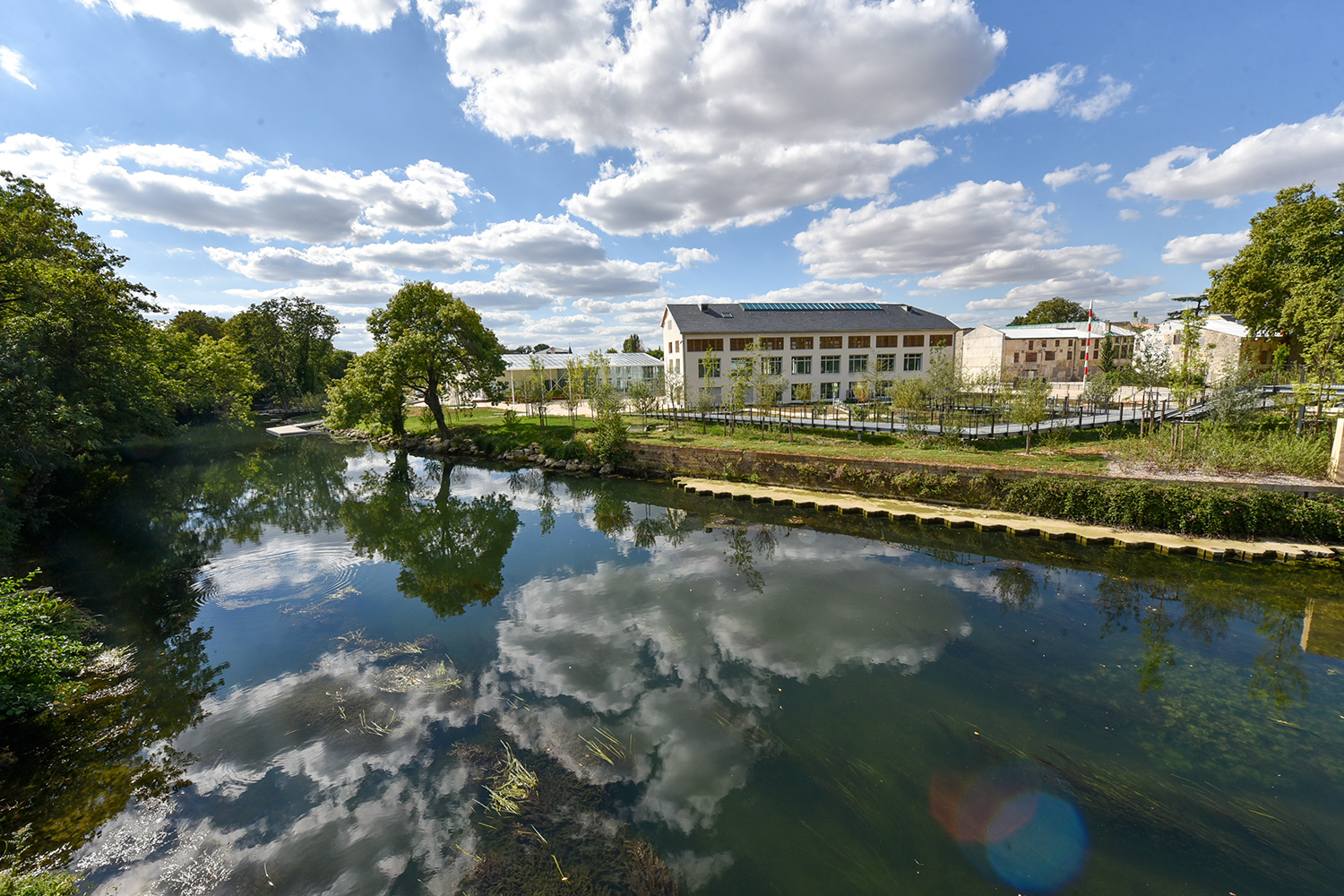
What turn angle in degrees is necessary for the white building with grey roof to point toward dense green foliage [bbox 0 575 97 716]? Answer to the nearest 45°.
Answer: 0° — it already faces it

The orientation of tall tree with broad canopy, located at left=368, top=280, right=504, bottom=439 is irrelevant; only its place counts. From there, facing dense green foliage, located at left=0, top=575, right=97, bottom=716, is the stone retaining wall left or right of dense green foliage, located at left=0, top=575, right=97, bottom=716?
left

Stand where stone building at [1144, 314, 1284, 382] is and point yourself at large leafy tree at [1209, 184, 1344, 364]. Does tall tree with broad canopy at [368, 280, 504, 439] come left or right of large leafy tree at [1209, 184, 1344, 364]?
right

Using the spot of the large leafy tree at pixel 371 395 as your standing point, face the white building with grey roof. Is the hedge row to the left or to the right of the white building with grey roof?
right

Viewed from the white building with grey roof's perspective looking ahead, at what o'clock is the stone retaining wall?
The stone retaining wall is roughly at 12 o'clock from the white building with grey roof.

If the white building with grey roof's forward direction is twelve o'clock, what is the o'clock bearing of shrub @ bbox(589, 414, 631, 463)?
The shrub is roughly at 1 o'clock from the white building with grey roof.

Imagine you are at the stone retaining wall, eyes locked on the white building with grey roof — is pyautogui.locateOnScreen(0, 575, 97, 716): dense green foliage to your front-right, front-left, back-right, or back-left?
back-left

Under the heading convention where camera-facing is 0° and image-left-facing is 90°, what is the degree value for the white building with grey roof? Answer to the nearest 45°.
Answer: approximately 0°
